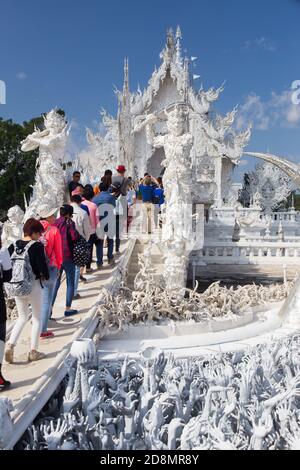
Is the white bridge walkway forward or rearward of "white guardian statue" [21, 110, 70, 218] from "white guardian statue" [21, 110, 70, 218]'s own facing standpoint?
forward

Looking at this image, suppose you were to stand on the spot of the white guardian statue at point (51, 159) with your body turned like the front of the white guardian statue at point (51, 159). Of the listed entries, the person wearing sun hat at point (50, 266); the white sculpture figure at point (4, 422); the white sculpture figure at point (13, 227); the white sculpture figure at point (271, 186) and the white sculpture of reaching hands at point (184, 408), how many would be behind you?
1

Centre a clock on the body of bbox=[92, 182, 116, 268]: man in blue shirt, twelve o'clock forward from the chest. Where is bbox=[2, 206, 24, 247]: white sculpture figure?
The white sculpture figure is roughly at 9 o'clock from the man in blue shirt.

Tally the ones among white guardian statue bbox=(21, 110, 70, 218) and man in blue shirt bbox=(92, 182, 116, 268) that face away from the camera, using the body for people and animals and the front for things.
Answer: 1

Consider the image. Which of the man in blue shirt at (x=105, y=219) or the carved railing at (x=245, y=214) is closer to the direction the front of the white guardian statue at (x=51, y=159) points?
the man in blue shirt

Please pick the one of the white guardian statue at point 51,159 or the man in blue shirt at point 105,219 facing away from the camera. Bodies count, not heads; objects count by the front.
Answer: the man in blue shirt

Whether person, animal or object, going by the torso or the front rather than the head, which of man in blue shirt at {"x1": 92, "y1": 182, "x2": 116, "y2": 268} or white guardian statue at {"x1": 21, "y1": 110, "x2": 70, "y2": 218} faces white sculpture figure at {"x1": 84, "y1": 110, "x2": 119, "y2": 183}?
the man in blue shirt

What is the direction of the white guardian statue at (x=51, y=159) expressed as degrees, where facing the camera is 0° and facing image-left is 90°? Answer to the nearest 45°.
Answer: approximately 45°

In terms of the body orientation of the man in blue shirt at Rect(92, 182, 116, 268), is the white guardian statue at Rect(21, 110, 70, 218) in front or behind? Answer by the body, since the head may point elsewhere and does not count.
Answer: in front

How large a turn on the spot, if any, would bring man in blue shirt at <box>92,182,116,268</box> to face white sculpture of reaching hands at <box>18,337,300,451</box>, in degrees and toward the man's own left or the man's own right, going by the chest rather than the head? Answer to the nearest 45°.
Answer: approximately 180°

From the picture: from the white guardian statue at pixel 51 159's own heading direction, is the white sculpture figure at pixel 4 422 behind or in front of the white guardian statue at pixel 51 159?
in front

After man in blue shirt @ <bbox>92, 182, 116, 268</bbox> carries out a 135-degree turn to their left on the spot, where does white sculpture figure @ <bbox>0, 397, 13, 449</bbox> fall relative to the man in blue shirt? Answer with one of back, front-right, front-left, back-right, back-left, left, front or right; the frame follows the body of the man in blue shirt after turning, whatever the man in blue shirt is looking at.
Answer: front-left

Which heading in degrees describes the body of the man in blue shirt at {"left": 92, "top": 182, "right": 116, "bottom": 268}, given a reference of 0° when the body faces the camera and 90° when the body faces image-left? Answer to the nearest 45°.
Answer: approximately 180°

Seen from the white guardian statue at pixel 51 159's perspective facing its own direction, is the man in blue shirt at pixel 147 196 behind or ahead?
behind
